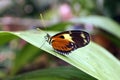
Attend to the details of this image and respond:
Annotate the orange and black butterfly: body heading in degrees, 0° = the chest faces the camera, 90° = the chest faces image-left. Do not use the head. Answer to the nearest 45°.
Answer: approximately 90°

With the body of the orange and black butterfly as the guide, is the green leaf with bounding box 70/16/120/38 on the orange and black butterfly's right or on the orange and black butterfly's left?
on the orange and black butterfly's right
